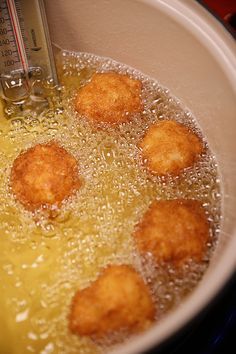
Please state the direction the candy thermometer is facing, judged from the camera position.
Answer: facing the viewer

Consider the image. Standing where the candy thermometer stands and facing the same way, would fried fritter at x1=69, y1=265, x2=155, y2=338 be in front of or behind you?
in front
